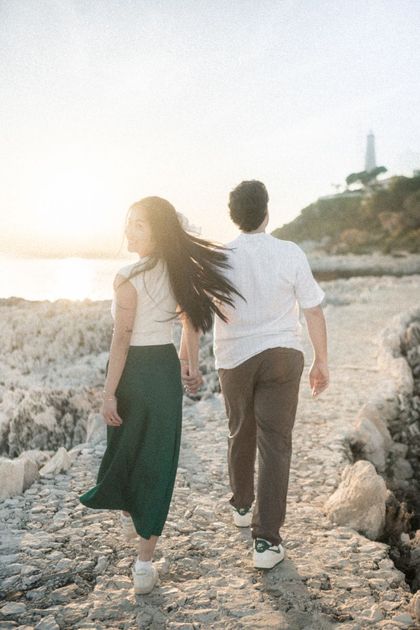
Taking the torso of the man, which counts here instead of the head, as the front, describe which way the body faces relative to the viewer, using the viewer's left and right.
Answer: facing away from the viewer

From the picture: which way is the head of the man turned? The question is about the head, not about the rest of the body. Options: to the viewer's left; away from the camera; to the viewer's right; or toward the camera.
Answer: away from the camera

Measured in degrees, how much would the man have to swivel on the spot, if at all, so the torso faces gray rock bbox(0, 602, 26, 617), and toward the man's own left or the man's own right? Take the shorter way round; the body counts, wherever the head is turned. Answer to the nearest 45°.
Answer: approximately 90° to the man's own left

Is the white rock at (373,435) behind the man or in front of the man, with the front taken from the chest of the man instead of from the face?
in front

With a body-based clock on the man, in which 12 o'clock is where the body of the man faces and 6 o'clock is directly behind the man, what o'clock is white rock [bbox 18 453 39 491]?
The white rock is roughly at 10 o'clock from the man.

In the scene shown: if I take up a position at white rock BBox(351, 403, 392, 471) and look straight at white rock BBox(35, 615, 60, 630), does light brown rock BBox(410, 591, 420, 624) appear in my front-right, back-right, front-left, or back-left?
front-left

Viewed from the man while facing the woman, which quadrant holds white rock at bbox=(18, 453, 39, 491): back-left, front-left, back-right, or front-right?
front-right

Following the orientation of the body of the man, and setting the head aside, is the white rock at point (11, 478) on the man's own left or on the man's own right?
on the man's own left

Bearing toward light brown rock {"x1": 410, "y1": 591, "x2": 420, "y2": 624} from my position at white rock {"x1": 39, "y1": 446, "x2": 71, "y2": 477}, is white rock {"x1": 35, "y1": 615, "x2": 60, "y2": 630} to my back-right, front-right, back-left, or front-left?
front-right

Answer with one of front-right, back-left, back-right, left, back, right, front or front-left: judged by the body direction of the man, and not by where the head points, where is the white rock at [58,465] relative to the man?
front-left

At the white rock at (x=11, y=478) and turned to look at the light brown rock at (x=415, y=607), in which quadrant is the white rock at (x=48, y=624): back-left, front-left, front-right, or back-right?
front-right
